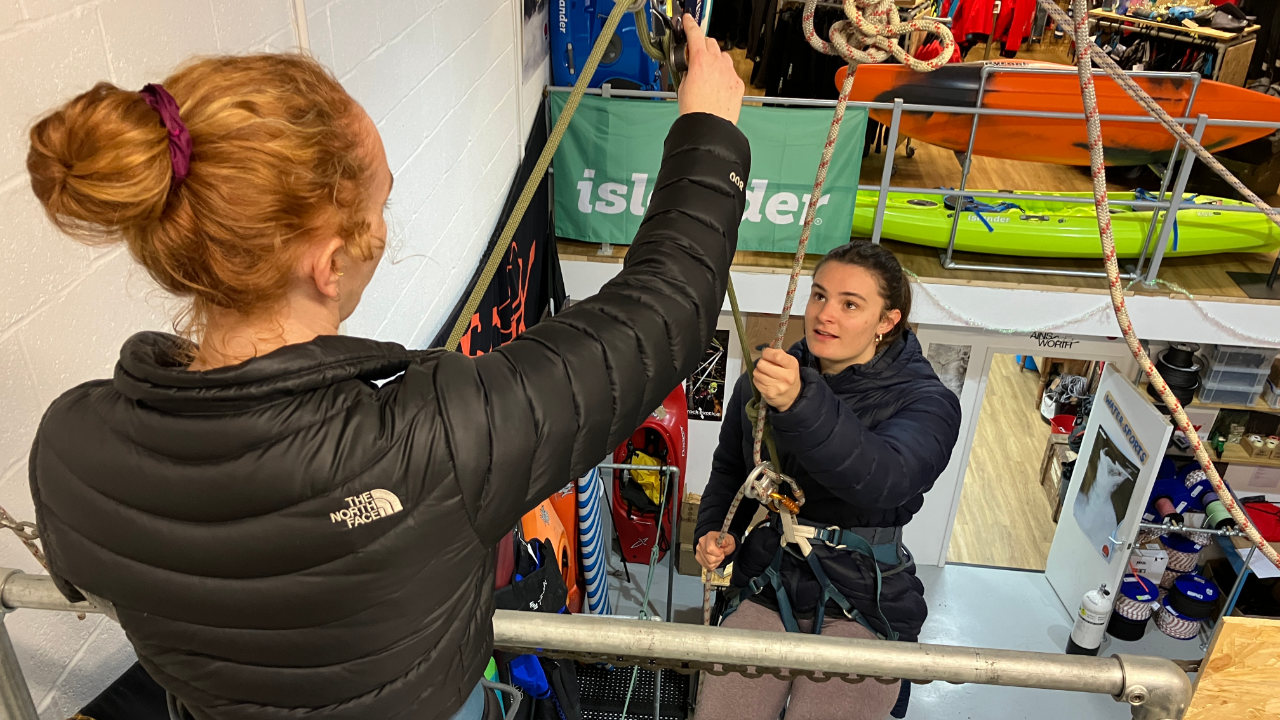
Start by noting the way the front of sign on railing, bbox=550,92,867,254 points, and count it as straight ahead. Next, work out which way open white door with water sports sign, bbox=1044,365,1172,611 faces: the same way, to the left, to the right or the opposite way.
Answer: to the right

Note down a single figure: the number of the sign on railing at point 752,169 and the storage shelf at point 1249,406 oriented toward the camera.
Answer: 2

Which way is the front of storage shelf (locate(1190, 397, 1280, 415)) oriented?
toward the camera

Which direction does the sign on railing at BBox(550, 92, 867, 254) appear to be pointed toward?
toward the camera

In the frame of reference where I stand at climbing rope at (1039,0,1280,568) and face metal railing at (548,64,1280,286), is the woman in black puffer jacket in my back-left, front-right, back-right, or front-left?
back-left

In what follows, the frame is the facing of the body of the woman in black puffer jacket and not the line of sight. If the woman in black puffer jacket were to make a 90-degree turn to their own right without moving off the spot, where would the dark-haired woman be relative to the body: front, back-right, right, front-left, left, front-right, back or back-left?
left

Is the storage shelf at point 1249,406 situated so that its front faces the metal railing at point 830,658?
yes

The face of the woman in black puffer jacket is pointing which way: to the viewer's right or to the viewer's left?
to the viewer's right

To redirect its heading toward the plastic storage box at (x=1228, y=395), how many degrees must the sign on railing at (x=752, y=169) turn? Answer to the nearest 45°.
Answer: approximately 90° to its left

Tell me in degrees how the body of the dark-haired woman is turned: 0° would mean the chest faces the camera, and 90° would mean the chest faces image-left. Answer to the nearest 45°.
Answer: approximately 45°

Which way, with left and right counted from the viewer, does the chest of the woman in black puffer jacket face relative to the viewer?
facing away from the viewer and to the right of the viewer
